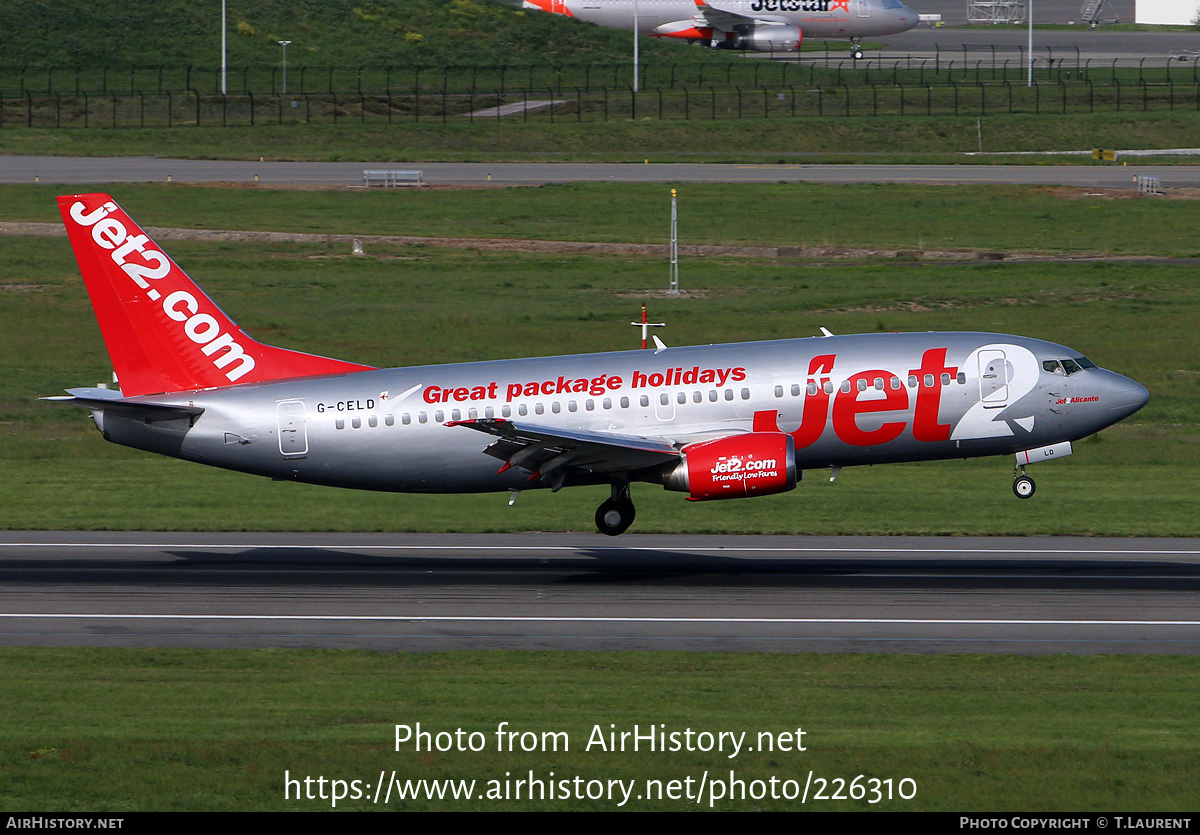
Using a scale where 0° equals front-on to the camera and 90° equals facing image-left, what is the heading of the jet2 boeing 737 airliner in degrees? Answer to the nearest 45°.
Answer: approximately 270°
